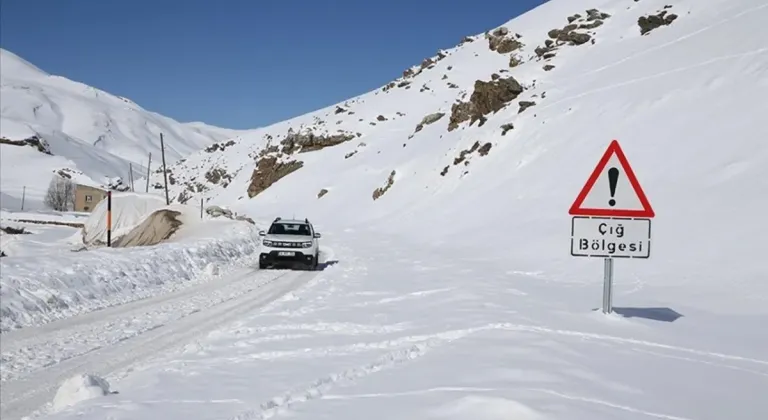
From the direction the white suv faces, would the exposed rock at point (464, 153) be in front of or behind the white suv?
behind

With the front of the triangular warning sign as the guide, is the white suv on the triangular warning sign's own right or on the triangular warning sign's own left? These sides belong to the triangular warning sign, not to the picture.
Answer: on the triangular warning sign's own right

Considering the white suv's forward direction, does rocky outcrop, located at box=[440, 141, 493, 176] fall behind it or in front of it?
behind

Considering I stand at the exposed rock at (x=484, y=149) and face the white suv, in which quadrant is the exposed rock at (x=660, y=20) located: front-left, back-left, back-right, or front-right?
back-left

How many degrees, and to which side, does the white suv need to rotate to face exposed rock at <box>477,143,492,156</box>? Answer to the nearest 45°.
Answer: approximately 135° to its left

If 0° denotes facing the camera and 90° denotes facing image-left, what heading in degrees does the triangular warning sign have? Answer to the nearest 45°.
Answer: approximately 0°

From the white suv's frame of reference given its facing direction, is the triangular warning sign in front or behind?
in front

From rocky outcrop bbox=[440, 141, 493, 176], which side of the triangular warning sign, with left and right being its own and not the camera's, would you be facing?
back

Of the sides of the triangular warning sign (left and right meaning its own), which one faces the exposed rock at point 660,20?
back

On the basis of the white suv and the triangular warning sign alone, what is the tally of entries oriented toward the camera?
2

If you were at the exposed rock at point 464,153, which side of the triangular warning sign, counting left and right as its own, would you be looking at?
back

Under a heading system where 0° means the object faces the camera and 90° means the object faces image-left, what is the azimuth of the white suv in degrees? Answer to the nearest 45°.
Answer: approximately 0°

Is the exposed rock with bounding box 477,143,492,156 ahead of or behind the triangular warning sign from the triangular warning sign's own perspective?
behind

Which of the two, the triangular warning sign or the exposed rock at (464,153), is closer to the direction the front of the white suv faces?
the triangular warning sign
